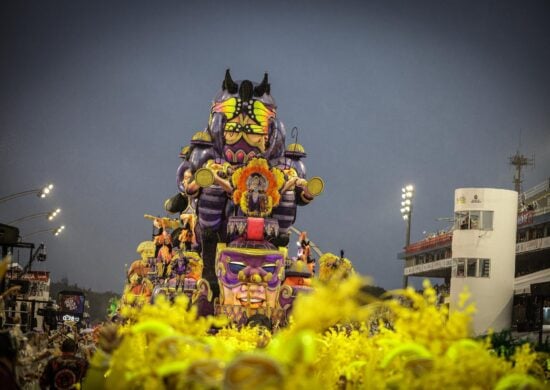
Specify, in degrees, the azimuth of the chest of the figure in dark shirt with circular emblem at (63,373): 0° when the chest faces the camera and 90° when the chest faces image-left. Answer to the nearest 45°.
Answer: approximately 180°

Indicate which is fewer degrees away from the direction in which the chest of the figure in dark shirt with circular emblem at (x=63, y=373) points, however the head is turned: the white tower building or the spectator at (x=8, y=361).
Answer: the white tower building

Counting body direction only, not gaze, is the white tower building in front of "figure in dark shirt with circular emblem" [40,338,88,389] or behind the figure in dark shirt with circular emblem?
in front

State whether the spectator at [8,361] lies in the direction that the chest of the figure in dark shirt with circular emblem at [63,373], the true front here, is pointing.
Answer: no
